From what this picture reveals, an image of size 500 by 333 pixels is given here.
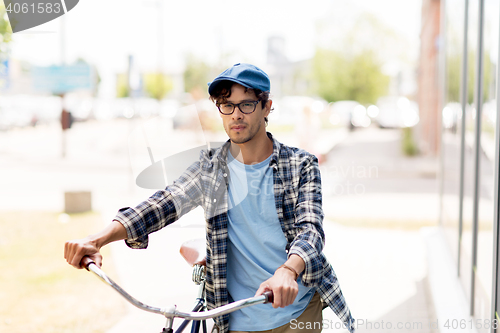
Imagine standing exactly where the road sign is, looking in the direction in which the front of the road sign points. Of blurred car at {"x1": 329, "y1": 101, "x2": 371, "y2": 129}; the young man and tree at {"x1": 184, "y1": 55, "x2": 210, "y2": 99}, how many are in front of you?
1

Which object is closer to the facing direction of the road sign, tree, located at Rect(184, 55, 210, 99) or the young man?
the young man

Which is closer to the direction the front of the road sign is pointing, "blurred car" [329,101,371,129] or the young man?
the young man

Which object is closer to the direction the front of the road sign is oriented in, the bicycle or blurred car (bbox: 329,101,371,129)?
the bicycle

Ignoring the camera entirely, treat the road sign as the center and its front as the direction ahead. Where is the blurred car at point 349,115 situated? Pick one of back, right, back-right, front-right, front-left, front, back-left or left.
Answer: back-left

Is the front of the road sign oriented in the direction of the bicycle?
yes

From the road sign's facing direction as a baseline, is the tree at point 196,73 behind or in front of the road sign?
behind

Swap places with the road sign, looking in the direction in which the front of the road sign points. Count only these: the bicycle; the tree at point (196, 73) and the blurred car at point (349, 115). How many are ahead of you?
1

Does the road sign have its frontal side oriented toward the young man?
yes

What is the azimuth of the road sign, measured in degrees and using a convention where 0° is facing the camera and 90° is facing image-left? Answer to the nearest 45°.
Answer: approximately 0°
